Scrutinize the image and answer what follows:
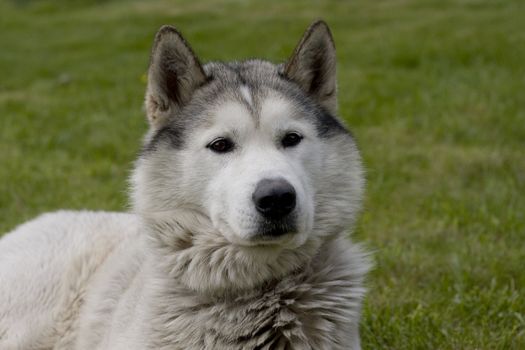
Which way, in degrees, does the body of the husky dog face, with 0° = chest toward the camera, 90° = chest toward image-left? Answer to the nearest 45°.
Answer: approximately 315°
